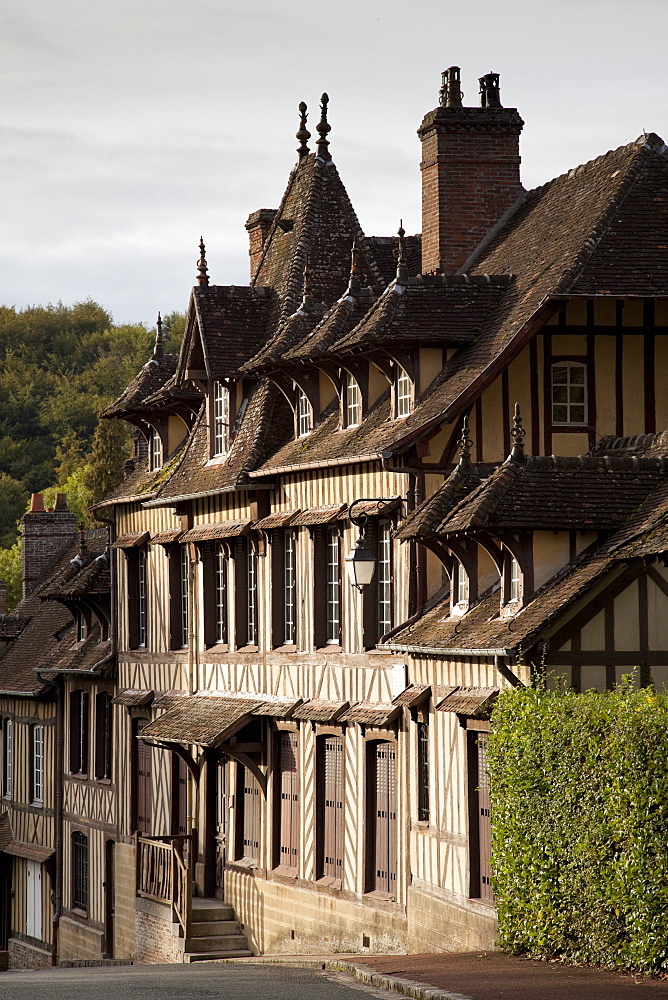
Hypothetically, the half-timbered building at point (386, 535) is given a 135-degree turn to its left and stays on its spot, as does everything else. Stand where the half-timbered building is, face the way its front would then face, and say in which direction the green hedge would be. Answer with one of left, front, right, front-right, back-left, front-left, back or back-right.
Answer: right

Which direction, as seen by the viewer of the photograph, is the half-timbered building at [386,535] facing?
facing the viewer and to the left of the viewer
